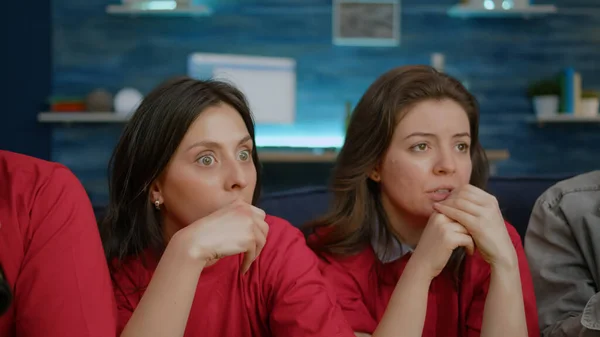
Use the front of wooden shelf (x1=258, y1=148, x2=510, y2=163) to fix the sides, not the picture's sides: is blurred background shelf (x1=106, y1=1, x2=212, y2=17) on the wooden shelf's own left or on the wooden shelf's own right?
on the wooden shelf's own right

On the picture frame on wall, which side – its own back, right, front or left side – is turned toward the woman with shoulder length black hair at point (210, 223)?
front

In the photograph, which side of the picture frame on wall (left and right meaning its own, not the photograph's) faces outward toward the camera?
front

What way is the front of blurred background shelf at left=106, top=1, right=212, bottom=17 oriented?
toward the camera

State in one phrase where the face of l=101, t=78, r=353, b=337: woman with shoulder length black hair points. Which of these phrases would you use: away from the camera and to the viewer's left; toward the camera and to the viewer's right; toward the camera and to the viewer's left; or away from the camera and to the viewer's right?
toward the camera and to the viewer's right

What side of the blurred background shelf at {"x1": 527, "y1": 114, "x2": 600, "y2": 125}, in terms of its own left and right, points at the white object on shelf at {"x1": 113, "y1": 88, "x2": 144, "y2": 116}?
right

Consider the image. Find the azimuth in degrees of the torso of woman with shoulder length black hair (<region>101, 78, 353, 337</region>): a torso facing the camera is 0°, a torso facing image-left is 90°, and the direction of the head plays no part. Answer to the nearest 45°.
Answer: approximately 315°

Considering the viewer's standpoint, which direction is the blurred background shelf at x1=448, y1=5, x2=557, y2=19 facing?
facing the viewer

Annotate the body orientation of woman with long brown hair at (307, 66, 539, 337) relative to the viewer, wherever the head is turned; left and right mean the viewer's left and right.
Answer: facing the viewer and to the right of the viewer

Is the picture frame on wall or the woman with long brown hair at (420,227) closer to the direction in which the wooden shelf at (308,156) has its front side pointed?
the woman with long brown hair

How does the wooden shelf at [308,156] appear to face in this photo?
toward the camera

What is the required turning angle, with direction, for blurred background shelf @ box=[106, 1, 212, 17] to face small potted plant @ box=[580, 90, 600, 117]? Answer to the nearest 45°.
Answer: approximately 90° to its left
